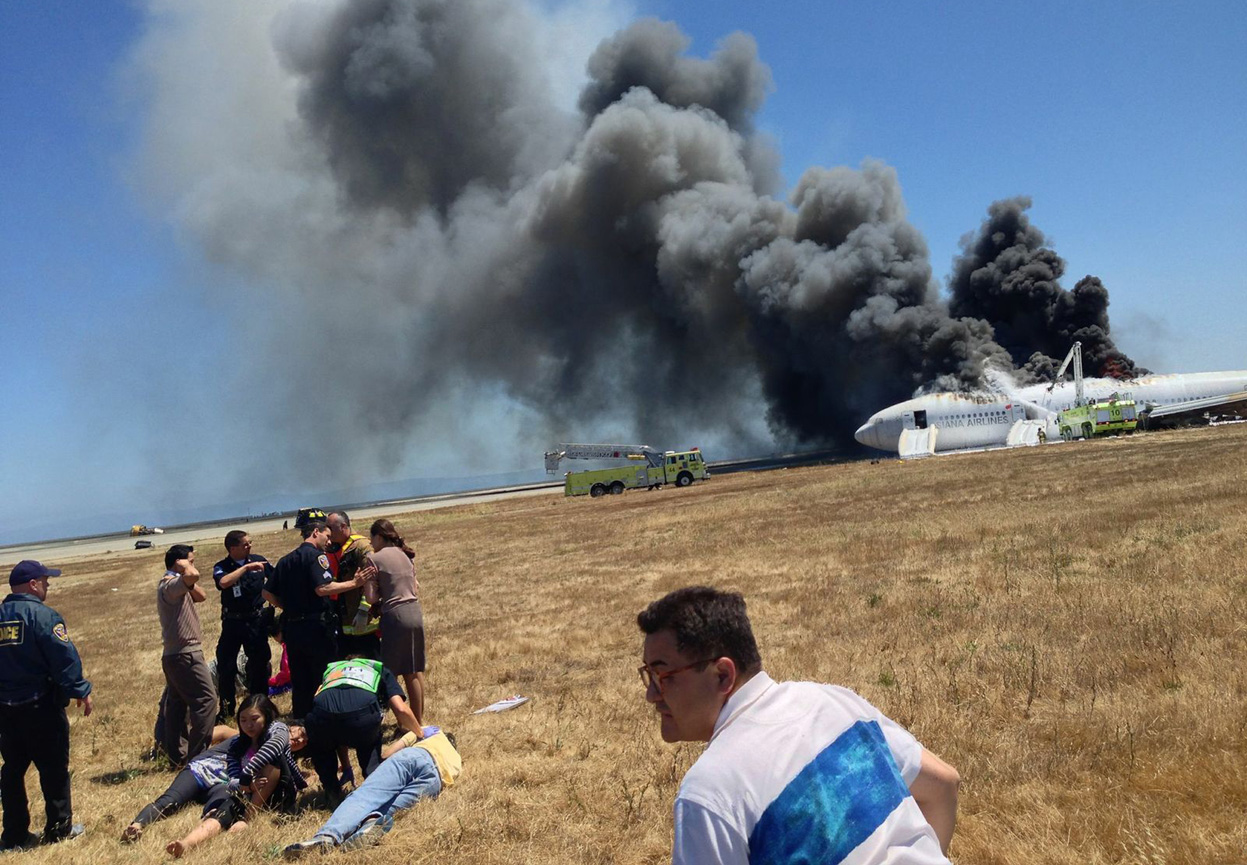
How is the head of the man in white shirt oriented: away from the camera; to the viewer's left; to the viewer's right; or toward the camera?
to the viewer's left

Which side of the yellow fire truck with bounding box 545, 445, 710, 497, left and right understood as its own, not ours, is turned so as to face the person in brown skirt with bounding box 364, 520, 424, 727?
right

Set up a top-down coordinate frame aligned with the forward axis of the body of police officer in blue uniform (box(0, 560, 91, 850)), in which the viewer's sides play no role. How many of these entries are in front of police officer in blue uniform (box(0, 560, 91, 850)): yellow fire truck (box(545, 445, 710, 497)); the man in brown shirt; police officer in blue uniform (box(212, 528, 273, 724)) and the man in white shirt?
3

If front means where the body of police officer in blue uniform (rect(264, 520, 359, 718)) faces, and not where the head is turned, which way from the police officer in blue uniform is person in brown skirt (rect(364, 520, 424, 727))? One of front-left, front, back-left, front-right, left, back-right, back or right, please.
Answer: front-right

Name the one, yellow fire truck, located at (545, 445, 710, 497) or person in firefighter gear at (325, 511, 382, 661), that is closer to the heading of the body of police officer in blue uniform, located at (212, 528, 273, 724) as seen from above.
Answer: the person in firefighter gear

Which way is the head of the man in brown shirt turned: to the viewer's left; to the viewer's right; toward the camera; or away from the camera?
to the viewer's right

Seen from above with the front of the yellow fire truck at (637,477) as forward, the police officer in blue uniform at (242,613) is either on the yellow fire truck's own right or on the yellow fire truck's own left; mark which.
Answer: on the yellow fire truck's own right

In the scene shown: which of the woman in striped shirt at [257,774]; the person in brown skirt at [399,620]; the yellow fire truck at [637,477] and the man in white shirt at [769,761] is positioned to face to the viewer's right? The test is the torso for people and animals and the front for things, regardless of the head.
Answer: the yellow fire truck

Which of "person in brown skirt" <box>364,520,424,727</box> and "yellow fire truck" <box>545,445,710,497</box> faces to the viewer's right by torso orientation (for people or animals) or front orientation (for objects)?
the yellow fire truck

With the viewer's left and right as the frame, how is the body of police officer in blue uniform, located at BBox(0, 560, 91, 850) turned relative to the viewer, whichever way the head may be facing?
facing away from the viewer and to the right of the viewer

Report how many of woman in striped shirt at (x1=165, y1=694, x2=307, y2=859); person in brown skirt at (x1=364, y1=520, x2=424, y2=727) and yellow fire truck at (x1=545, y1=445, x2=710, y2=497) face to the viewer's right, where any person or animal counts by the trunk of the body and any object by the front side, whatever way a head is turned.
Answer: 1

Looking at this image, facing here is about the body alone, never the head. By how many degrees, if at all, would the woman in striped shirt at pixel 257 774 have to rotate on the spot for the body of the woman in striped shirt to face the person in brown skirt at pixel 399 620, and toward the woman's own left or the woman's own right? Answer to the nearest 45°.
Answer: approximately 180°
